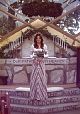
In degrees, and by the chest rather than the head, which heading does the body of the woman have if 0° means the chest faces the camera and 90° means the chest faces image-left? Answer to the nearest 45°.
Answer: approximately 0°

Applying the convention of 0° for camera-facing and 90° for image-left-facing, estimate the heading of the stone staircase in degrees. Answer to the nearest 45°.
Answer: approximately 0°

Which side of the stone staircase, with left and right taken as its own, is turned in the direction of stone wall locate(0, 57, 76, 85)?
back
